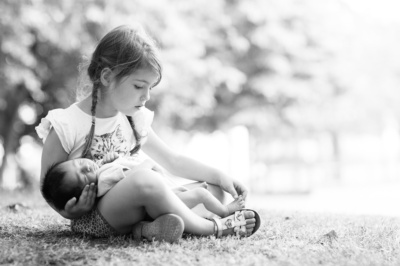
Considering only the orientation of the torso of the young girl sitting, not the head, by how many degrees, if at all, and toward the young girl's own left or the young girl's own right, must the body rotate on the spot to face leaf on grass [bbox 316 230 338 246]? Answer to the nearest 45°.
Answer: approximately 45° to the young girl's own left

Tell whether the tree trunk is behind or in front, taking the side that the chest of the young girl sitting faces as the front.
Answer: behind

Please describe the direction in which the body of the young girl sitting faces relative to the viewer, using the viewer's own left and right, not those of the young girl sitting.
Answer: facing the viewer and to the right of the viewer

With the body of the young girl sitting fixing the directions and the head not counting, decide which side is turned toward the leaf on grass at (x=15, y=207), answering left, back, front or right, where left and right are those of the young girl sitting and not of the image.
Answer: back

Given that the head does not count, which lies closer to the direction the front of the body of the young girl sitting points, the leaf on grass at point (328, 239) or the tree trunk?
the leaf on grass
